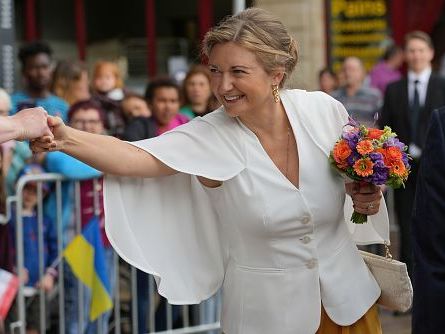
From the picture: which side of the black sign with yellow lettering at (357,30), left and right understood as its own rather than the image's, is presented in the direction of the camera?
front

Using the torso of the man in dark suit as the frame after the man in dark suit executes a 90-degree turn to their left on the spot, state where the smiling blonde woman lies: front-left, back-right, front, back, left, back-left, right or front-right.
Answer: right

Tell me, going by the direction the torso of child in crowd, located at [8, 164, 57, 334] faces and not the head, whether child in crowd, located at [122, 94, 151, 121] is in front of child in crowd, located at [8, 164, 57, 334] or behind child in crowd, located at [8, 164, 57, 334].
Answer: behind

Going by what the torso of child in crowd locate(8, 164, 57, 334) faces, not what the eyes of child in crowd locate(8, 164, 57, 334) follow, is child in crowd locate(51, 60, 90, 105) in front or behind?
behind

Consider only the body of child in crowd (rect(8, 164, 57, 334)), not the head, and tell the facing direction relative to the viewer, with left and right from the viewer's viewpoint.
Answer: facing the viewer

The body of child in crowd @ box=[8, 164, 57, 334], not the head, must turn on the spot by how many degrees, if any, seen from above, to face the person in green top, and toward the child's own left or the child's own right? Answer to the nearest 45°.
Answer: approximately 135° to the child's own left

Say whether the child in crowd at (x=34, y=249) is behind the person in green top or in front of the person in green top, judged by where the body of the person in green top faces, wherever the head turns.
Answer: in front

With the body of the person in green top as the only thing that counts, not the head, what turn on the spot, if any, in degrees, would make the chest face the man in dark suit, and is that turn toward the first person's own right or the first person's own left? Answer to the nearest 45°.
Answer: approximately 90° to the first person's own left

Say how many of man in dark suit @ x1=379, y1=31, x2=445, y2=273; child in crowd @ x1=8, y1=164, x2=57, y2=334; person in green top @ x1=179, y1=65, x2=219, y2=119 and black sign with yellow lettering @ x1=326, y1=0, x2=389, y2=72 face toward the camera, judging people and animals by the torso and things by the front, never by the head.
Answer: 4

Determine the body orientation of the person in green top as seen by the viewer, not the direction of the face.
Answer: toward the camera

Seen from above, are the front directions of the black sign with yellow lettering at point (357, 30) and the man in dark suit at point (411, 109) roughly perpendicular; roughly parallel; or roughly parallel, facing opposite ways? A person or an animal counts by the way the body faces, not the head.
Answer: roughly parallel

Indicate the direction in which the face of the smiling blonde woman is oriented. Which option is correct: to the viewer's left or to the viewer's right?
to the viewer's left

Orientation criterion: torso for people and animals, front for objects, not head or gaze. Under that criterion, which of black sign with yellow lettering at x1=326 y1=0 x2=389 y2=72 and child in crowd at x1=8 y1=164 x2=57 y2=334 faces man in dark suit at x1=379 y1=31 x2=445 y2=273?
the black sign with yellow lettering

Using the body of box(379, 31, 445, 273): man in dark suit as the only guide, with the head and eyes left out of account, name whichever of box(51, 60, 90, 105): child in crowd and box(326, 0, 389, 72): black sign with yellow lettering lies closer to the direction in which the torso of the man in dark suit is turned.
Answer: the child in crowd
